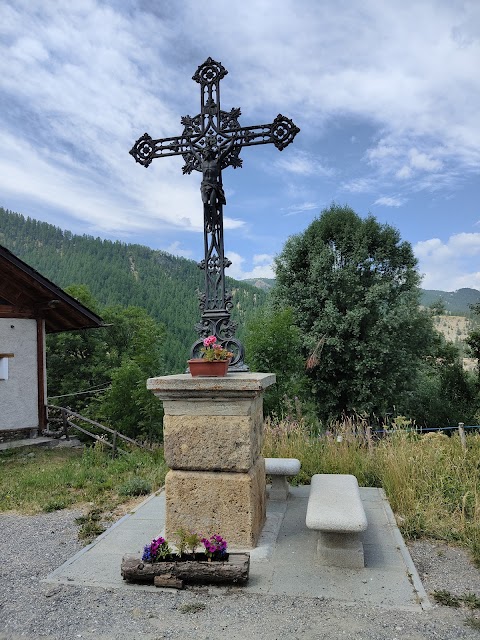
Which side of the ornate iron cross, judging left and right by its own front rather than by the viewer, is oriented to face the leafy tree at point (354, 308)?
back

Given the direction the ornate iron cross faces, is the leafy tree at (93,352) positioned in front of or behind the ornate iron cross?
behind

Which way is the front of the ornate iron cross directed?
toward the camera

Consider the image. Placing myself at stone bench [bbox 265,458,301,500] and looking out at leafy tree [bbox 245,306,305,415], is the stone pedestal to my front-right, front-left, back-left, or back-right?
back-left

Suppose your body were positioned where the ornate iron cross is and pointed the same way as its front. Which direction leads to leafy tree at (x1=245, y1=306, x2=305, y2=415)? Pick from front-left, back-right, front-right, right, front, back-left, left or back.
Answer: back

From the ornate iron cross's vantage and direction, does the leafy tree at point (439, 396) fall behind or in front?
behind
